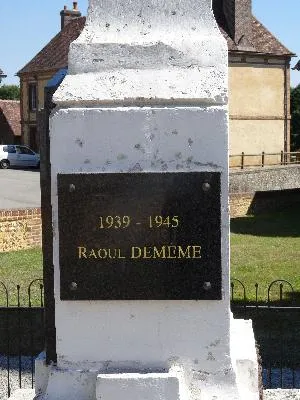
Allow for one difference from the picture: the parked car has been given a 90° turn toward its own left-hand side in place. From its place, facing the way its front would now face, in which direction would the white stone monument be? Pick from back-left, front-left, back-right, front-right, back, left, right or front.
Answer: back

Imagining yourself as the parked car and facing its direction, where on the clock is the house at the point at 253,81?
The house is roughly at 1 o'clock from the parked car.

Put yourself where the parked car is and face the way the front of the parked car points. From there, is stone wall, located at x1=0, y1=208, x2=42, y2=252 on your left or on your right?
on your right

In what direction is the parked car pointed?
to the viewer's right

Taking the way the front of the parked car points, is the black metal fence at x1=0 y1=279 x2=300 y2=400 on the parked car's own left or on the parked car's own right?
on the parked car's own right

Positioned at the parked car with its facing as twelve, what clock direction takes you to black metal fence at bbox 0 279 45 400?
The black metal fence is roughly at 3 o'clock from the parked car.

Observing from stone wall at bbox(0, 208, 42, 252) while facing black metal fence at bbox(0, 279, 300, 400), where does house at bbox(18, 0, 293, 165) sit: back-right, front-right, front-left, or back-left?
back-left

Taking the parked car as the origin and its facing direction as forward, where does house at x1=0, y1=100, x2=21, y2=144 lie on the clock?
The house is roughly at 9 o'clock from the parked car.
